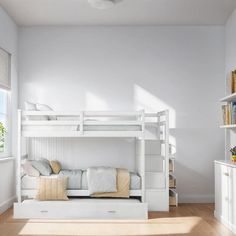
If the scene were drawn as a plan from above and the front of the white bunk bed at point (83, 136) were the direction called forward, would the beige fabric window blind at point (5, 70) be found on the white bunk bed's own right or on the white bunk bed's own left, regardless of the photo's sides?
on the white bunk bed's own right

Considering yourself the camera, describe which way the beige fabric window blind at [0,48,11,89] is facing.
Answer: facing to the right of the viewer

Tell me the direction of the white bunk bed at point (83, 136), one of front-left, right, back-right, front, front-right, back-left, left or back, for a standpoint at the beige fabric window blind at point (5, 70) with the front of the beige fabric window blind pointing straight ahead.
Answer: front-right
